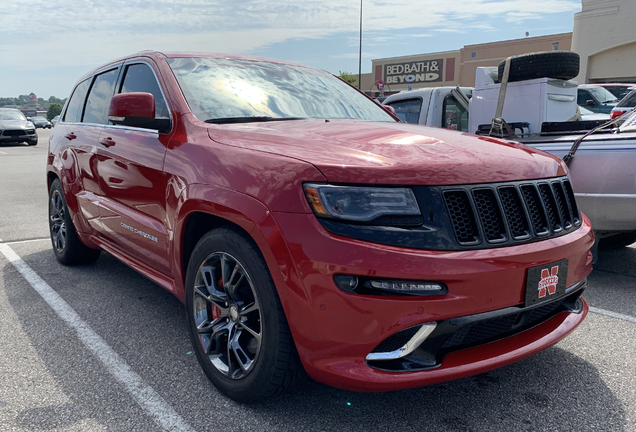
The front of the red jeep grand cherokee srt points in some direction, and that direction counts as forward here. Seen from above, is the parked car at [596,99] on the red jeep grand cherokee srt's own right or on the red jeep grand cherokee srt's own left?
on the red jeep grand cherokee srt's own left

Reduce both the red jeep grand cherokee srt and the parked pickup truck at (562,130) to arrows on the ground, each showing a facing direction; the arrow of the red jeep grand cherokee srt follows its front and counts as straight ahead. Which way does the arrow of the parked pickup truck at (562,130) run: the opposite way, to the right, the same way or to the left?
the opposite way

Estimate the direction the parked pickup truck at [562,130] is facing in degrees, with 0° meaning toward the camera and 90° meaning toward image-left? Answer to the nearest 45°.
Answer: approximately 135°

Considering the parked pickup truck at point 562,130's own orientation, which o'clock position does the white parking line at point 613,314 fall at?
The white parking line is roughly at 7 o'clock from the parked pickup truck.

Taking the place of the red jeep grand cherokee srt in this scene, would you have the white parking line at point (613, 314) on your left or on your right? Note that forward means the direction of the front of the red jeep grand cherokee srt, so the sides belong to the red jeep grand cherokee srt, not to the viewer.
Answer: on your left

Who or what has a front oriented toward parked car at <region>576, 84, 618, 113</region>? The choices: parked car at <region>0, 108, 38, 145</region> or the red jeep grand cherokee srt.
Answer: parked car at <region>0, 108, 38, 145</region>

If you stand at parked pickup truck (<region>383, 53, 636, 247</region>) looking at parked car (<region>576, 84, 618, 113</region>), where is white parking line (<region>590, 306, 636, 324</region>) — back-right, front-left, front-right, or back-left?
back-right

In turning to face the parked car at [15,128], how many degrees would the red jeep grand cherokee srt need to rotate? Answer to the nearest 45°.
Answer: approximately 180°

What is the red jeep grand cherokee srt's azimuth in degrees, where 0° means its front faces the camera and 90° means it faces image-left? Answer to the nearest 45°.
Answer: approximately 315°
